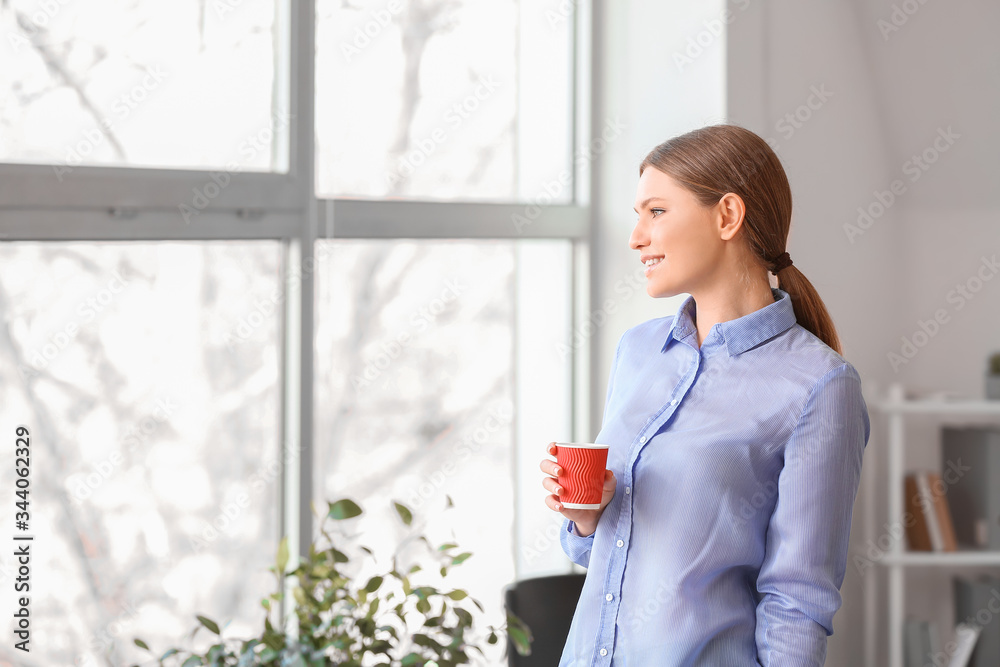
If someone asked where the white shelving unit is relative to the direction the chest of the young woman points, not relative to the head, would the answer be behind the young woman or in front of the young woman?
behind

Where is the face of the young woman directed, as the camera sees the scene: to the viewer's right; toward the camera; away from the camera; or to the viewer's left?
to the viewer's left

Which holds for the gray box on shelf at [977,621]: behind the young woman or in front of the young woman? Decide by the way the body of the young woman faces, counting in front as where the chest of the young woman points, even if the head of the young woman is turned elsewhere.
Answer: behind

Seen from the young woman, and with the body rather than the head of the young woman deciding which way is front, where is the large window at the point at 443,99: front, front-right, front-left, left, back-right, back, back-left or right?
right

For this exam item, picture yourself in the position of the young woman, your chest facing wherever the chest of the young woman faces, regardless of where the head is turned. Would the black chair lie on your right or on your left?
on your right

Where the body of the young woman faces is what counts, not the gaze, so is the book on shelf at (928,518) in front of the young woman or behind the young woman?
behind

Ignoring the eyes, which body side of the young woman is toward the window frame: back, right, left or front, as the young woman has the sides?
right

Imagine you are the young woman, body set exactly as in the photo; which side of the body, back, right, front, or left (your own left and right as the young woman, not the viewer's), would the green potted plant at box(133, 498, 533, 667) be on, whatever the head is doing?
front

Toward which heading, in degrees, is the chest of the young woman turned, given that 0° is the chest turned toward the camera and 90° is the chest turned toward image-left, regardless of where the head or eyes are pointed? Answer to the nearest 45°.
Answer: approximately 45°

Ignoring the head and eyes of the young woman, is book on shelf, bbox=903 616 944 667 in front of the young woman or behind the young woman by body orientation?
behind

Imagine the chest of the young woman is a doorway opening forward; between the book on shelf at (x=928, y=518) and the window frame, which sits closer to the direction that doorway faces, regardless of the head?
the window frame
